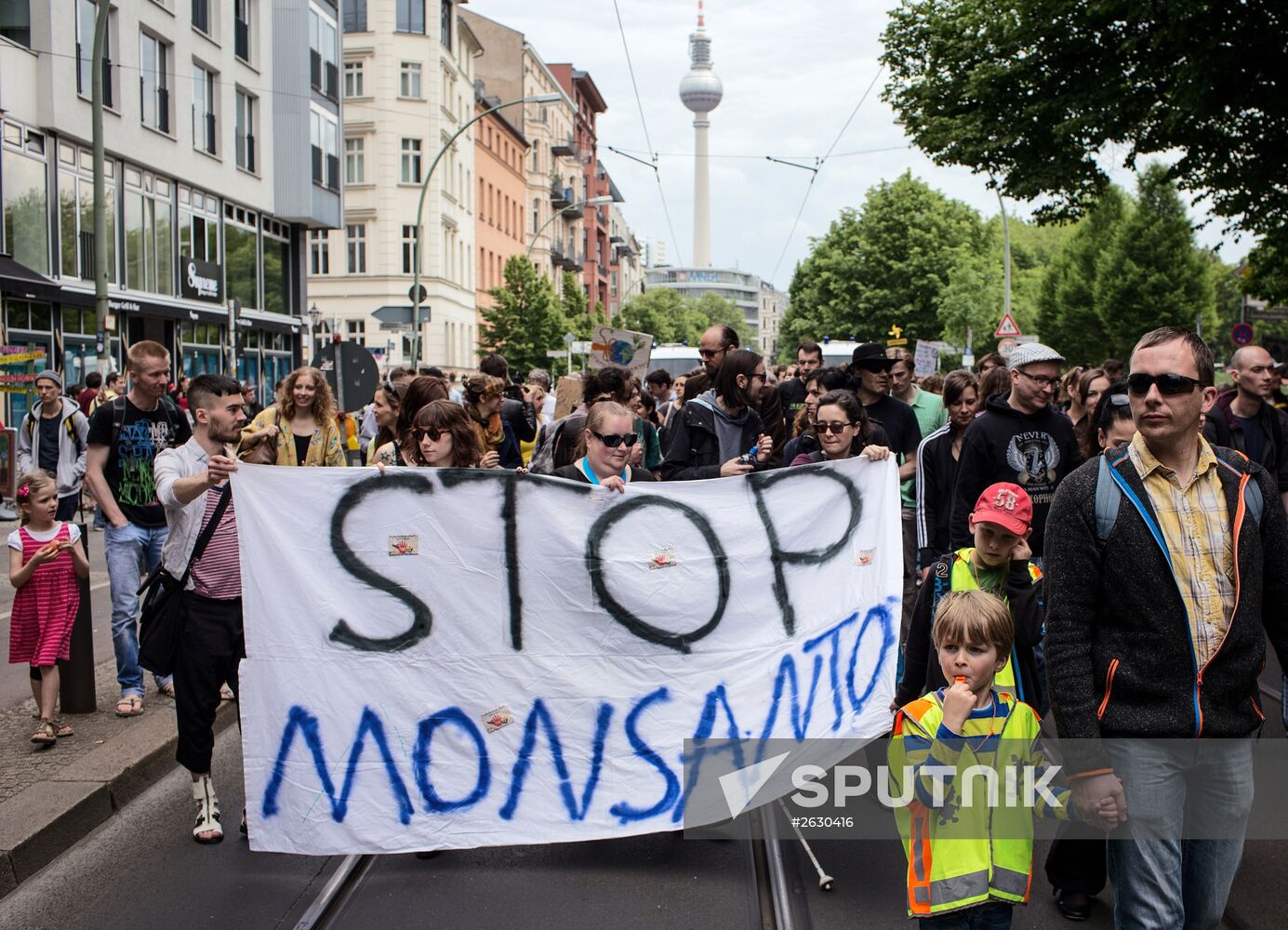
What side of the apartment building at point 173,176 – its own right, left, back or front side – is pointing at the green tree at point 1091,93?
front

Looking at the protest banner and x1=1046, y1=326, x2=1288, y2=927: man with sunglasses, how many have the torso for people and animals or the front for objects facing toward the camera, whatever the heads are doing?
2

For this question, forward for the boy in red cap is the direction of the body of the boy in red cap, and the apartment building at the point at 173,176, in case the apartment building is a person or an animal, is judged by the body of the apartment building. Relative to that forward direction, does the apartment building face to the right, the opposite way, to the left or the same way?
to the left

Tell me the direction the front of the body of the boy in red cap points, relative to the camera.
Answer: toward the camera

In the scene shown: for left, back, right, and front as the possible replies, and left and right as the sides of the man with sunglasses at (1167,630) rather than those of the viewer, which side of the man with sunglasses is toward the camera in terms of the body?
front

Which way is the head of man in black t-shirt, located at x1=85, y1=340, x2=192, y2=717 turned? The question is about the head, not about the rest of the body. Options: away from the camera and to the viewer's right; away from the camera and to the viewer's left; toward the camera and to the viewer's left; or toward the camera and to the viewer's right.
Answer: toward the camera and to the viewer's right

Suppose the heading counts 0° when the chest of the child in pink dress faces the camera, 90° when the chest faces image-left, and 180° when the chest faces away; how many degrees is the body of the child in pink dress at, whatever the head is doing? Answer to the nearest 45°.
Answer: approximately 315°

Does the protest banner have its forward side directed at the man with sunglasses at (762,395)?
no

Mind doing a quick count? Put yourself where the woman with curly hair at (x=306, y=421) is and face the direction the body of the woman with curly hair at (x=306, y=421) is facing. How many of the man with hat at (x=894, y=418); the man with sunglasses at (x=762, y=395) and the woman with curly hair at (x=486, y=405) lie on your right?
0

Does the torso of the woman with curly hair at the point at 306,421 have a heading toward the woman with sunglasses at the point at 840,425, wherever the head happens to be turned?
no

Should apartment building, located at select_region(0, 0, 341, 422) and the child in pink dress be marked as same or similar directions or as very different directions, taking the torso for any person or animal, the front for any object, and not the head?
same or similar directions

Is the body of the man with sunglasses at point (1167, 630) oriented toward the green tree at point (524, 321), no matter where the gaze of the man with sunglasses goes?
no

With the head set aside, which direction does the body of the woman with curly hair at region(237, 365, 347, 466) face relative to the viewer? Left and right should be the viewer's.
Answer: facing the viewer

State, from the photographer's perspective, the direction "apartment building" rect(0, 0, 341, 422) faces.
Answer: facing the viewer and to the right of the viewer

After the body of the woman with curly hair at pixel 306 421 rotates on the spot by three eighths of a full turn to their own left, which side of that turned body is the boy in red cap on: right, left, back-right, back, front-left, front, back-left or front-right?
right
